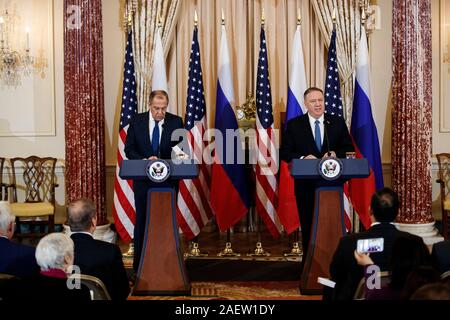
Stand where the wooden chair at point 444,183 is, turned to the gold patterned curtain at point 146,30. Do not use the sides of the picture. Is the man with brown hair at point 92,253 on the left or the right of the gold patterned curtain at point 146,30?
left

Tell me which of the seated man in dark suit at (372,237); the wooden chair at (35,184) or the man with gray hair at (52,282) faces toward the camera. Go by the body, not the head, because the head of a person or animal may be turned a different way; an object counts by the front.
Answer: the wooden chair

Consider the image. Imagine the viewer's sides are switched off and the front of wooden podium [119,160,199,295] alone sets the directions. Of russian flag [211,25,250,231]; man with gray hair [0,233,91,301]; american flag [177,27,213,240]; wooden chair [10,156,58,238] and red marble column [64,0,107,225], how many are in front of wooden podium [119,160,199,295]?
1

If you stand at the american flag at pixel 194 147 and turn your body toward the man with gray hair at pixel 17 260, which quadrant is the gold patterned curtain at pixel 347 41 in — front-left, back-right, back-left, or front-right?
back-left

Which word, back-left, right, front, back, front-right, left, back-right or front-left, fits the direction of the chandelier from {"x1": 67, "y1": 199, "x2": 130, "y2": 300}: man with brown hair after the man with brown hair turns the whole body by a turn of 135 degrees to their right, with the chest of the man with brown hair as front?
back

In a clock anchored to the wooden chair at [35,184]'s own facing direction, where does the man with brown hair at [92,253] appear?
The man with brown hair is roughly at 12 o'clock from the wooden chair.

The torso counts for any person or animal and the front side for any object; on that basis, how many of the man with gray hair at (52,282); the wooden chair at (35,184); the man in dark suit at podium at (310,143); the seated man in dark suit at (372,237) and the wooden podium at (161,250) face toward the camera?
3

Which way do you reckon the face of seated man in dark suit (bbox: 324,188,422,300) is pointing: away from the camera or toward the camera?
away from the camera

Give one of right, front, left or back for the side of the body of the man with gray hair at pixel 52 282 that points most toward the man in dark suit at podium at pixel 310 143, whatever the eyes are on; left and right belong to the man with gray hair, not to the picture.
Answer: front

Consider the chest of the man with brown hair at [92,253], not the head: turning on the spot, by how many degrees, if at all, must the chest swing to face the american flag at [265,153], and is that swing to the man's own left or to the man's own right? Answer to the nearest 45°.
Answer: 0° — they already face it

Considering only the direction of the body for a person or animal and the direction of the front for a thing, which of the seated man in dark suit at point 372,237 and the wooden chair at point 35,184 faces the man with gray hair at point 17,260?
the wooden chair

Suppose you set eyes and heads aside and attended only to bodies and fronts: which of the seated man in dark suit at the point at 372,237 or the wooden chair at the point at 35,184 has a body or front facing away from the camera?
the seated man in dark suit

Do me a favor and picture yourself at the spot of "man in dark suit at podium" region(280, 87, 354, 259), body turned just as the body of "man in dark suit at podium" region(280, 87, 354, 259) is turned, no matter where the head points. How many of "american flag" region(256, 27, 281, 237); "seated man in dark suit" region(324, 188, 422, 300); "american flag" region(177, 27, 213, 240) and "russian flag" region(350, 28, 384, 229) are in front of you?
1

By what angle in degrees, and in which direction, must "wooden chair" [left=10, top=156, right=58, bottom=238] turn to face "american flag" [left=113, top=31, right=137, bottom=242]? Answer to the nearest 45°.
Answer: approximately 45° to its left

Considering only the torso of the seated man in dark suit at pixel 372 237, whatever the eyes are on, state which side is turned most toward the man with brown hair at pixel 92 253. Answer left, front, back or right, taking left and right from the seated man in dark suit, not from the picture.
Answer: left

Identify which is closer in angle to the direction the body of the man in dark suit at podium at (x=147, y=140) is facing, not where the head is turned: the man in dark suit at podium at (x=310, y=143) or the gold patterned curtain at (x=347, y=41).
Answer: the man in dark suit at podium

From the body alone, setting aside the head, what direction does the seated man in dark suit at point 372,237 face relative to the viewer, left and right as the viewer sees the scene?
facing away from the viewer
